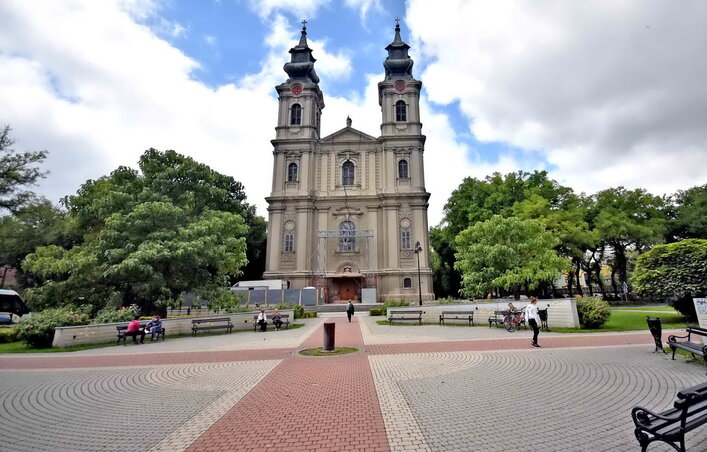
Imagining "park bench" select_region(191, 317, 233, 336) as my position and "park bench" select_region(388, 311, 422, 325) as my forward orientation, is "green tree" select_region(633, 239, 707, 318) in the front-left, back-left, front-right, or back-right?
front-right

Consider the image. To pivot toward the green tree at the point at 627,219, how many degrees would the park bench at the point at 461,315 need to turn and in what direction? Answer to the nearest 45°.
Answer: approximately 135° to its left

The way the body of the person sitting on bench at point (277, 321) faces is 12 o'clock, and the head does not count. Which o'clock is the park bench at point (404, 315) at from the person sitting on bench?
The park bench is roughly at 9 o'clock from the person sitting on bench.

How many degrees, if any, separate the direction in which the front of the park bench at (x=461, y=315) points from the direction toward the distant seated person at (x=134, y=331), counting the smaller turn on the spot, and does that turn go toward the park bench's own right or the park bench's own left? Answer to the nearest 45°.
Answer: approximately 45° to the park bench's own right

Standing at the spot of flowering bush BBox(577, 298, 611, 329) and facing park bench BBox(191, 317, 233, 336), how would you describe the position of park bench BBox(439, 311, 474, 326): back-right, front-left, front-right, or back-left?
front-right

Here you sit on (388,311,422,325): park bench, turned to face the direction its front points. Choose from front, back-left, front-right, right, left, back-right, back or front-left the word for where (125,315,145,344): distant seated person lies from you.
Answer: front-right

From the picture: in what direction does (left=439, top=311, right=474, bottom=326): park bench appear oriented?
toward the camera

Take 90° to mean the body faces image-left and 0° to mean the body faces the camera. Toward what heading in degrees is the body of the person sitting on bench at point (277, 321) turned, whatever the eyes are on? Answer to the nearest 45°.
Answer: approximately 0°

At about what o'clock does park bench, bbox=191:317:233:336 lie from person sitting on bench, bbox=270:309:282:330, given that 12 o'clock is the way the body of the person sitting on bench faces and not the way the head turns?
The park bench is roughly at 3 o'clock from the person sitting on bench.

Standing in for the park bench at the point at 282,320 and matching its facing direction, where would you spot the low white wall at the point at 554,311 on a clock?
The low white wall is roughly at 10 o'clock from the park bench.

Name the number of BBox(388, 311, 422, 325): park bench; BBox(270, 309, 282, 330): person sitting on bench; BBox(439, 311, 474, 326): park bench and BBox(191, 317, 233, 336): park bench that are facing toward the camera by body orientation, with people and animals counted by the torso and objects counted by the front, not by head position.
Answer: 4

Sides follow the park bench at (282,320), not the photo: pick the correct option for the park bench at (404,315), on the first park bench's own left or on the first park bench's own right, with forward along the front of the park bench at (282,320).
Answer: on the first park bench's own left

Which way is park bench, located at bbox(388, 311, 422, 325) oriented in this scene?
toward the camera

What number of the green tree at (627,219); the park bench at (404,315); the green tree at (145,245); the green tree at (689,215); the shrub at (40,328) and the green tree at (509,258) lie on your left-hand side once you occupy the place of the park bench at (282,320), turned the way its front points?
4
